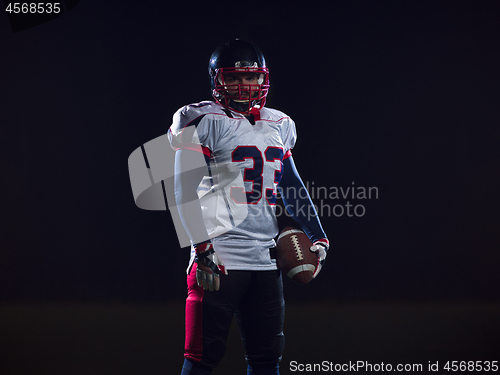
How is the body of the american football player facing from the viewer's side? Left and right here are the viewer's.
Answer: facing the viewer and to the right of the viewer

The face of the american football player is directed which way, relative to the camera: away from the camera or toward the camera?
toward the camera
